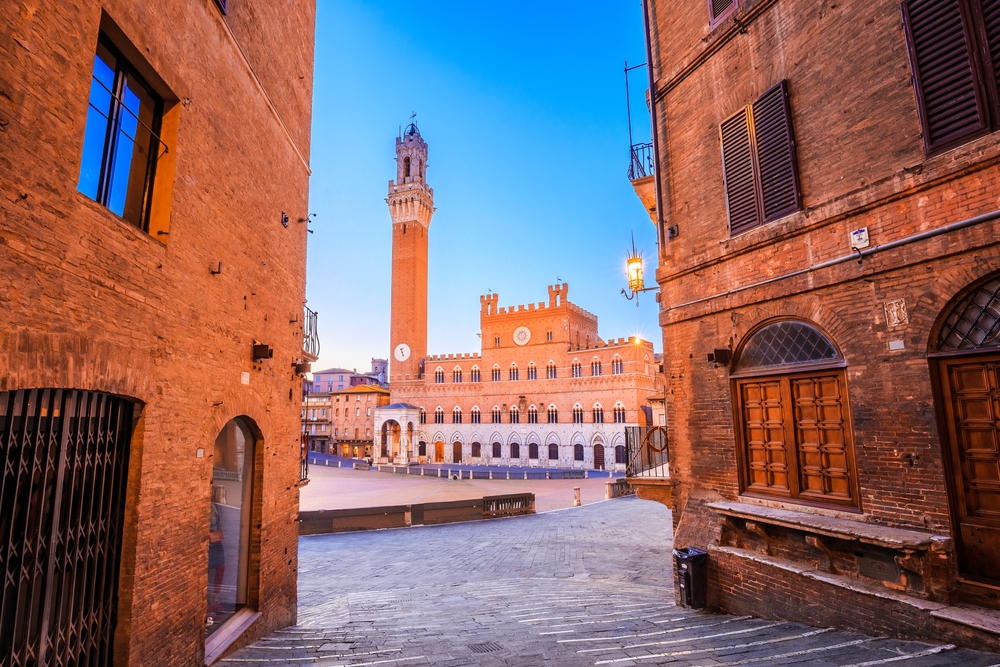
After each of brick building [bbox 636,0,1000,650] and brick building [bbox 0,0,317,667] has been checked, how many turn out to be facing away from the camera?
0

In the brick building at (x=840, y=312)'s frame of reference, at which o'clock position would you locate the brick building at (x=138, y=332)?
the brick building at (x=138, y=332) is roughly at 12 o'clock from the brick building at (x=840, y=312).

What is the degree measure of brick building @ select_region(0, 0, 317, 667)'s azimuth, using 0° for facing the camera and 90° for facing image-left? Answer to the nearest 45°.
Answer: approximately 315°

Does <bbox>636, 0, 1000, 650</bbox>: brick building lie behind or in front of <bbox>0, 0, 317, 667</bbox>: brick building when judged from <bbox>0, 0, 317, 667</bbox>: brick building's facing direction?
in front

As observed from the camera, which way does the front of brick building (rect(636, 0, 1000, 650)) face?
facing the viewer and to the left of the viewer
